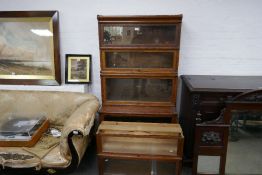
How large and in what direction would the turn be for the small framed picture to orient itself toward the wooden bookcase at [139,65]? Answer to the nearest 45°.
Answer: approximately 45° to its left

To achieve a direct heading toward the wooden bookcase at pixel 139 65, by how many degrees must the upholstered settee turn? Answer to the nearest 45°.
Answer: approximately 90° to its left

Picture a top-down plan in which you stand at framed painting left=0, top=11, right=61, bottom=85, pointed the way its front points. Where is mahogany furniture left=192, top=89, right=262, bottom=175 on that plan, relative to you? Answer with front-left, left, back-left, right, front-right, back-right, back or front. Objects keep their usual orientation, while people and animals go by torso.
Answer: front-left

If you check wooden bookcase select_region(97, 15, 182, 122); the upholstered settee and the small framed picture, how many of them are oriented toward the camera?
3

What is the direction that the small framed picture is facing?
toward the camera

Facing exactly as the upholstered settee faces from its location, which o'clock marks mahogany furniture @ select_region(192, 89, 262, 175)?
The mahogany furniture is roughly at 10 o'clock from the upholstered settee.

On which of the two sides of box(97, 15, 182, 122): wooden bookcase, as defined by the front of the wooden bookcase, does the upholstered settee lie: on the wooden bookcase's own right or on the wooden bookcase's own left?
on the wooden bookcase's own right

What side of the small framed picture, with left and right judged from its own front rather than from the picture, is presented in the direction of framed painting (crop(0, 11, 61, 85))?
right

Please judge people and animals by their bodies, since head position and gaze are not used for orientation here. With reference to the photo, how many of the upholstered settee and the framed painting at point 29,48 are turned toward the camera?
2

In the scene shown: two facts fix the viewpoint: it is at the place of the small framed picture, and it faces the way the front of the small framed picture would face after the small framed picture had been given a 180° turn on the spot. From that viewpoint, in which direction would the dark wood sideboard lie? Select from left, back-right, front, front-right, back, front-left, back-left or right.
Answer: back-right

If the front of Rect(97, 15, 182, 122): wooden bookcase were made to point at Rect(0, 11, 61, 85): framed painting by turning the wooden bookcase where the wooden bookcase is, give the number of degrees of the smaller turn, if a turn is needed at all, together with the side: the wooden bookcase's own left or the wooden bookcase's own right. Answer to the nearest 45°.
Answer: approximately 90° to the wooden bookcase's own right
